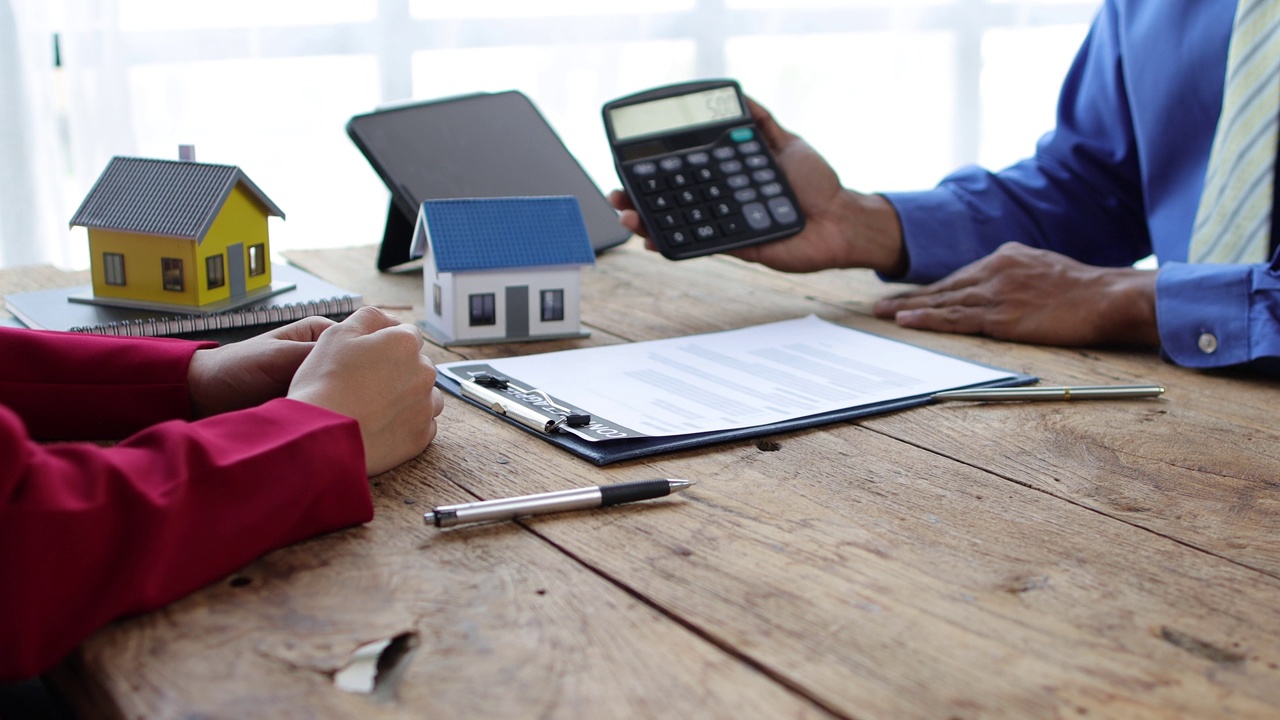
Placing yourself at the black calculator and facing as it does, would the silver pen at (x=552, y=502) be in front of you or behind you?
in front

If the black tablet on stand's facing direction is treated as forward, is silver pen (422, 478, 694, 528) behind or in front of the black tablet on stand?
in front

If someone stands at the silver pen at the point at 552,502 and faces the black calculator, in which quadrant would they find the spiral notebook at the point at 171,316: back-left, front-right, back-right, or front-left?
front-left

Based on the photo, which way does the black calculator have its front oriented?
toward the camera

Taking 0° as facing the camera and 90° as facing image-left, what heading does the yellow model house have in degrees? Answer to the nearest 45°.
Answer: approximately 315°

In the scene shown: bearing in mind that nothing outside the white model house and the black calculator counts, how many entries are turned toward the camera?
2

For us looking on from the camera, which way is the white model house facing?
facing the viewer
